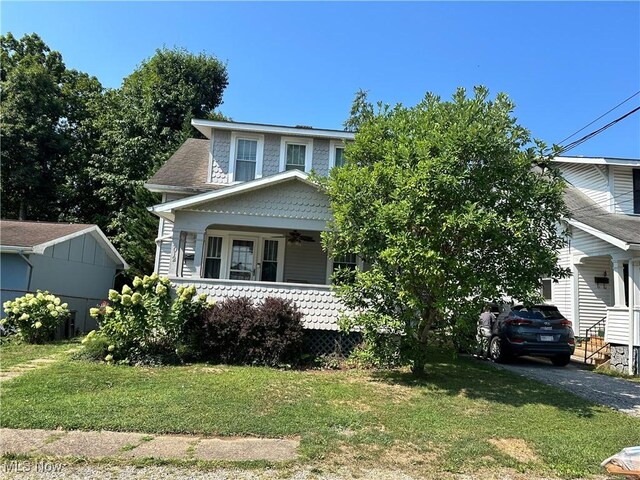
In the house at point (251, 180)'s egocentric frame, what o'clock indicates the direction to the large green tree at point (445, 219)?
The large green tree is roughly at 11 o'clock from the house.

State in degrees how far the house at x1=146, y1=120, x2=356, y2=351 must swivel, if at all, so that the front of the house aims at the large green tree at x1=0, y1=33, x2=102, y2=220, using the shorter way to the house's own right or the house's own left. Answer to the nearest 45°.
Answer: approximately 135° to the house's own right

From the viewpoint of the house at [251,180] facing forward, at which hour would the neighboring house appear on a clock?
The neighboring house is roughly at 9 o'clock from the house.

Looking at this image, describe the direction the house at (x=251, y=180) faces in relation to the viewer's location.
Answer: facing the viewer

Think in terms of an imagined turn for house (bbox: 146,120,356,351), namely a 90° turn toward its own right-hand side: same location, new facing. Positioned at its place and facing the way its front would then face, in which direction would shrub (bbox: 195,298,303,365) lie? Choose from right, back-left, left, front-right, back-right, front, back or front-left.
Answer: left

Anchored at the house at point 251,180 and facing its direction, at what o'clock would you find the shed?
The shed is roughly at 4 o'clock from the house.

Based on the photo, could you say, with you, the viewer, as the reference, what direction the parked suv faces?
facing away from the viewer and to the left of the viewer

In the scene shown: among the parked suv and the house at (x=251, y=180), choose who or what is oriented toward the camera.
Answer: the house

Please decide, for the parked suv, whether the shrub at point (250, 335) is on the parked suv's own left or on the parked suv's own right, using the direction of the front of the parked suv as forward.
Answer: on the parked suv's own left

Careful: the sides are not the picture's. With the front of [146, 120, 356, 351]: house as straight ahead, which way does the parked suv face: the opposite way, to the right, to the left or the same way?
the opposite way

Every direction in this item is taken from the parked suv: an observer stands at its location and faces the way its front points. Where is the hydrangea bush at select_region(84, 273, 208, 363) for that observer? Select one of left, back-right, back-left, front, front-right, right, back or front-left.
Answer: left

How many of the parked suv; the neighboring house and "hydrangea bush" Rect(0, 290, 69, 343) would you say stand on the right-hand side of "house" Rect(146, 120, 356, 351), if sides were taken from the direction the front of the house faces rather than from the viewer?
1

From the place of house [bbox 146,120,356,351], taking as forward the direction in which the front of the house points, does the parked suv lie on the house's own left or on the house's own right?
on the house's own left

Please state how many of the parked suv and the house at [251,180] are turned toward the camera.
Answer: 1

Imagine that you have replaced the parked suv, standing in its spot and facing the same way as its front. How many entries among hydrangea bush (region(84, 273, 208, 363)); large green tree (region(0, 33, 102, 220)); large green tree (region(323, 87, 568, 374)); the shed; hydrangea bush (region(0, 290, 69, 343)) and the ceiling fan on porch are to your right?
0

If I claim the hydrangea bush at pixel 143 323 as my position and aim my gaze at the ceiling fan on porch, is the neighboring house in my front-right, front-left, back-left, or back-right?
front-right

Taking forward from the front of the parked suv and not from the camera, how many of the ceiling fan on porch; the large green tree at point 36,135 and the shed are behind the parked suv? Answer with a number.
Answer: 0

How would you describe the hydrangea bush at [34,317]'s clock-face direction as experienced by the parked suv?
The hydrangea bush is roughly at 10 o'clock from the parked suv.
